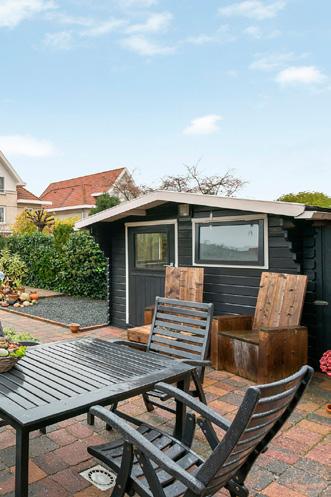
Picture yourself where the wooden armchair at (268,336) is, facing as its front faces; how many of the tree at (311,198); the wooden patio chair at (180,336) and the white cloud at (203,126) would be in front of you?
1

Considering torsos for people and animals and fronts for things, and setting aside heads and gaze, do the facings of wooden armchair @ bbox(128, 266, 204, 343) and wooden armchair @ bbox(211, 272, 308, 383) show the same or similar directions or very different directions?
same or similar directions

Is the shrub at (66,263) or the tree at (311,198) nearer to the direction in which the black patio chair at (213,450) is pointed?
the shrub

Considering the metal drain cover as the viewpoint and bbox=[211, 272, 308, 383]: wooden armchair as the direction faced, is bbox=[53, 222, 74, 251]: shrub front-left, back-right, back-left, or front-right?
front-left

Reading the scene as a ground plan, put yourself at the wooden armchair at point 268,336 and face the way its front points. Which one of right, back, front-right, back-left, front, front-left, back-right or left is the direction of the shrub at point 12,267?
right

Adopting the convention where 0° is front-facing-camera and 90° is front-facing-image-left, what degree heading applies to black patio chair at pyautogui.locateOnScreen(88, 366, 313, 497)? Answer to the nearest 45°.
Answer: approximately 135°

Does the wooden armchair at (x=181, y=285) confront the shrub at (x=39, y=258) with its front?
no

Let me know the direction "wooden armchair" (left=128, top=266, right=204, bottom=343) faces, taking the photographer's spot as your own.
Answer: facing the viewer and to the left of the viewer

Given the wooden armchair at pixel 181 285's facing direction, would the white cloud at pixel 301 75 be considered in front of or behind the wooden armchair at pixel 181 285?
behind

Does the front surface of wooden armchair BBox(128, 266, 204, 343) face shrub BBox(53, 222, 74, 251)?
no

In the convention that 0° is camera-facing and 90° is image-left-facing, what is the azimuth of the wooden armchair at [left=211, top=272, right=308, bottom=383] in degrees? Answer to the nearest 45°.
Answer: approximately 45°

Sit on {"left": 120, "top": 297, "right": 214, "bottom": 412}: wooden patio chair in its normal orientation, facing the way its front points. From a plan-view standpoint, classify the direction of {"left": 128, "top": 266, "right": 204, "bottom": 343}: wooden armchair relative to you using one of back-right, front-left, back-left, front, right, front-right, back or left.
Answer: back-right

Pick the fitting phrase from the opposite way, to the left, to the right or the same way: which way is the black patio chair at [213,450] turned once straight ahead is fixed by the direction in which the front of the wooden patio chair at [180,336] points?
to the right

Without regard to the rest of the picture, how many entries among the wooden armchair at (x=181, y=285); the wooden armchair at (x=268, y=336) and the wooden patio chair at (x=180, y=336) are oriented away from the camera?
0

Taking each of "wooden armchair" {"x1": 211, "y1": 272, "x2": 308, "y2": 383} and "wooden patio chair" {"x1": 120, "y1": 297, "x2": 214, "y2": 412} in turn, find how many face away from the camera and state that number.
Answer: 0

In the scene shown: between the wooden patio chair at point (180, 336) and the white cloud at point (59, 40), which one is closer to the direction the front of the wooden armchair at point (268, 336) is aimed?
the wooden patio chair

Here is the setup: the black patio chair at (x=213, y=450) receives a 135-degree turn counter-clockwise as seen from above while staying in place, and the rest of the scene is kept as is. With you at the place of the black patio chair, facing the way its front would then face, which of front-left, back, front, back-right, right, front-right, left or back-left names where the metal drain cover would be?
back-right

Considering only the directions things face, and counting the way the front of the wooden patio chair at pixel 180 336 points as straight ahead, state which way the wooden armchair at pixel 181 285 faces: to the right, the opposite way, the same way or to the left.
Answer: the same way
